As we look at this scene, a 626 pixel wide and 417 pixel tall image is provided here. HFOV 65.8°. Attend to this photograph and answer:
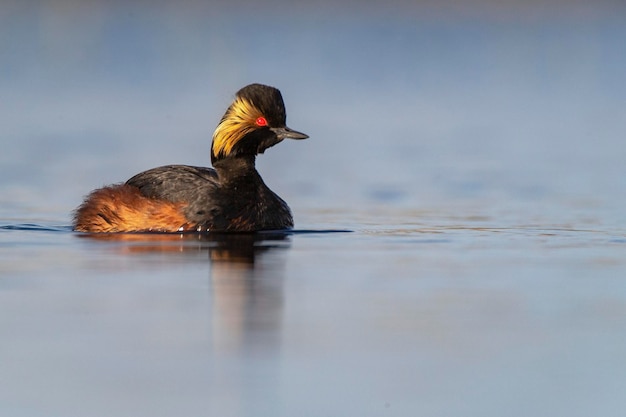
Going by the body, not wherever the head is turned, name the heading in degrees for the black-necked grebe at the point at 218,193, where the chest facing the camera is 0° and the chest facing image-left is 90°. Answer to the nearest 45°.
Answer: approximately 270°
